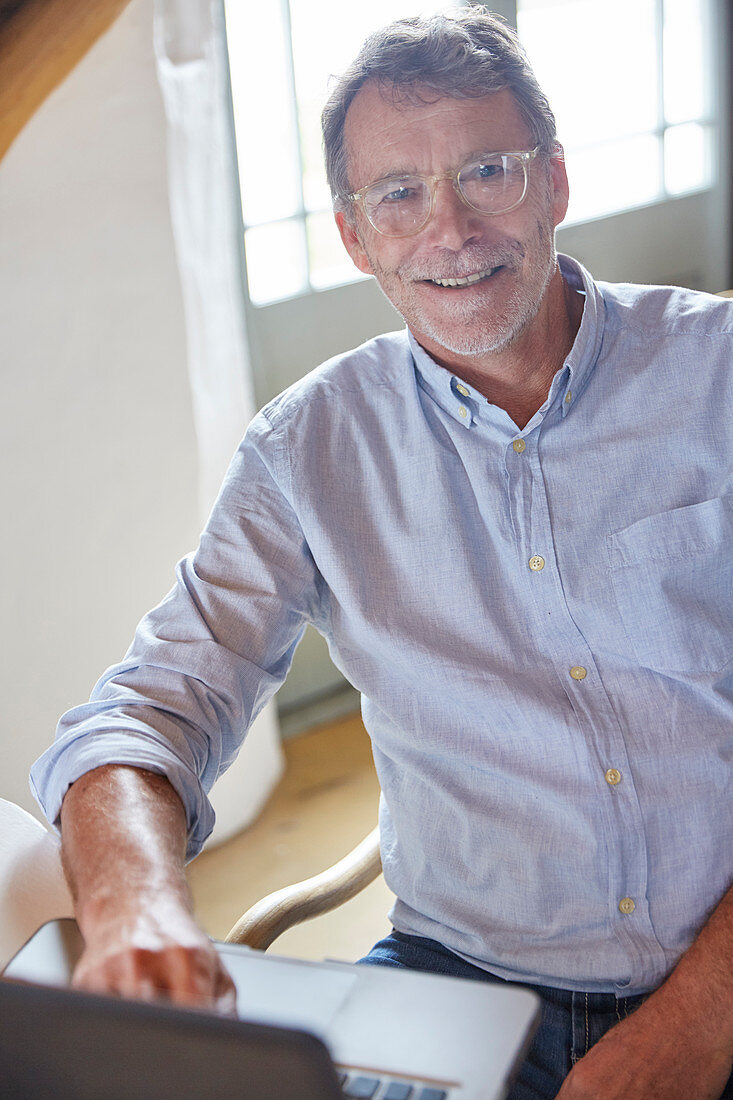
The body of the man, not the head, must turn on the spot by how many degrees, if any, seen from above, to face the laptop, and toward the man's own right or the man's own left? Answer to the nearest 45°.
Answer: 0° — they already face it

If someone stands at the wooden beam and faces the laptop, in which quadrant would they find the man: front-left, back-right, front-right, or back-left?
front-left

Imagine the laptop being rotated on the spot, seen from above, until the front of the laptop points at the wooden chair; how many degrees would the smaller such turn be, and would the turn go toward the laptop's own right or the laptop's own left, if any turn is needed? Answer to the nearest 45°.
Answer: approximately 45° to the laptop's own left

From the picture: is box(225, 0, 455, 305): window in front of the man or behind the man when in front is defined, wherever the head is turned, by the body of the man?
behind

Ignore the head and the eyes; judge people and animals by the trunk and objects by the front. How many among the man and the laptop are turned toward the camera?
1

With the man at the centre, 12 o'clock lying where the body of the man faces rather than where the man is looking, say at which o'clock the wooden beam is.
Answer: The wooden beam is roughly at 5 o'clock from the man.

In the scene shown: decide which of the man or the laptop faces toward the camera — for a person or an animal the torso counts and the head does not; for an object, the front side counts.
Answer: the man

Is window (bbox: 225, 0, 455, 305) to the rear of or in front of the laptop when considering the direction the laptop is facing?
in front

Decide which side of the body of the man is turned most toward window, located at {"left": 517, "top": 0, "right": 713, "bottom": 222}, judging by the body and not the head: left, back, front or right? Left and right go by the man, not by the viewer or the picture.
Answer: back

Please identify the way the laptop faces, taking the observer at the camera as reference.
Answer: facing away from the viewer and to the right of the viewer

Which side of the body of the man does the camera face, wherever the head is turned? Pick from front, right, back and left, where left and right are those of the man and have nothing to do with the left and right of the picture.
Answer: front
